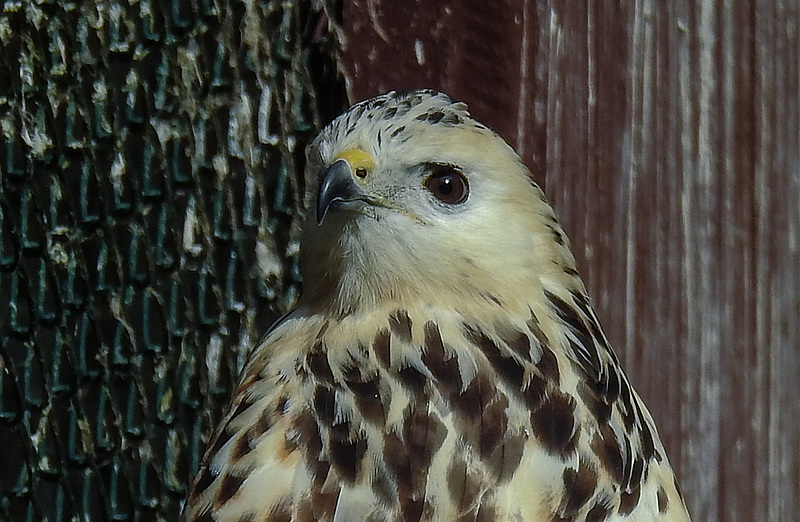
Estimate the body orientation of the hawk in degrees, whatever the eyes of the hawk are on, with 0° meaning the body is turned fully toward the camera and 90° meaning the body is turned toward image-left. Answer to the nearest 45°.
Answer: approximately 45°
